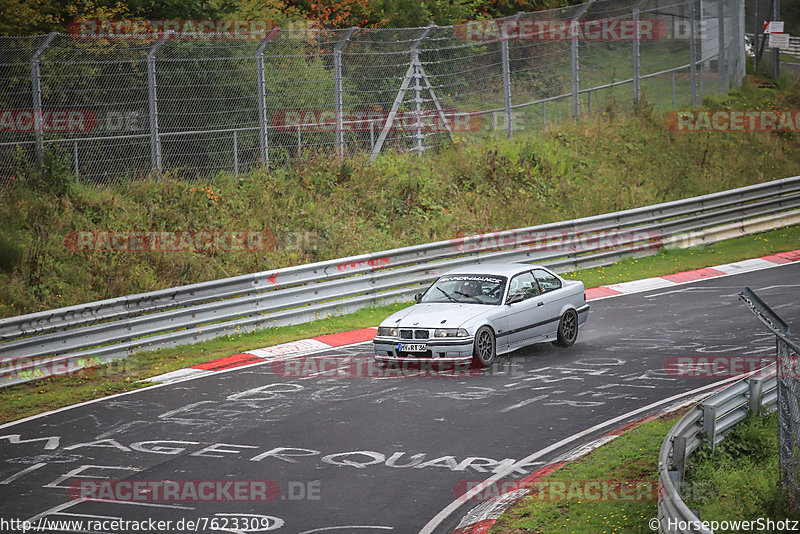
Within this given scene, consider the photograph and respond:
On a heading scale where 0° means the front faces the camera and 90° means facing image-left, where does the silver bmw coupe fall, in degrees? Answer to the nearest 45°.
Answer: approximately 45°

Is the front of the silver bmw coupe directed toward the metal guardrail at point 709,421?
no

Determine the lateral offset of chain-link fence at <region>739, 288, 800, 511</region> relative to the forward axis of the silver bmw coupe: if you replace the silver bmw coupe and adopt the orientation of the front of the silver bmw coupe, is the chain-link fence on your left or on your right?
on your left

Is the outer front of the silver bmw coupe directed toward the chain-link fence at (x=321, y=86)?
no
